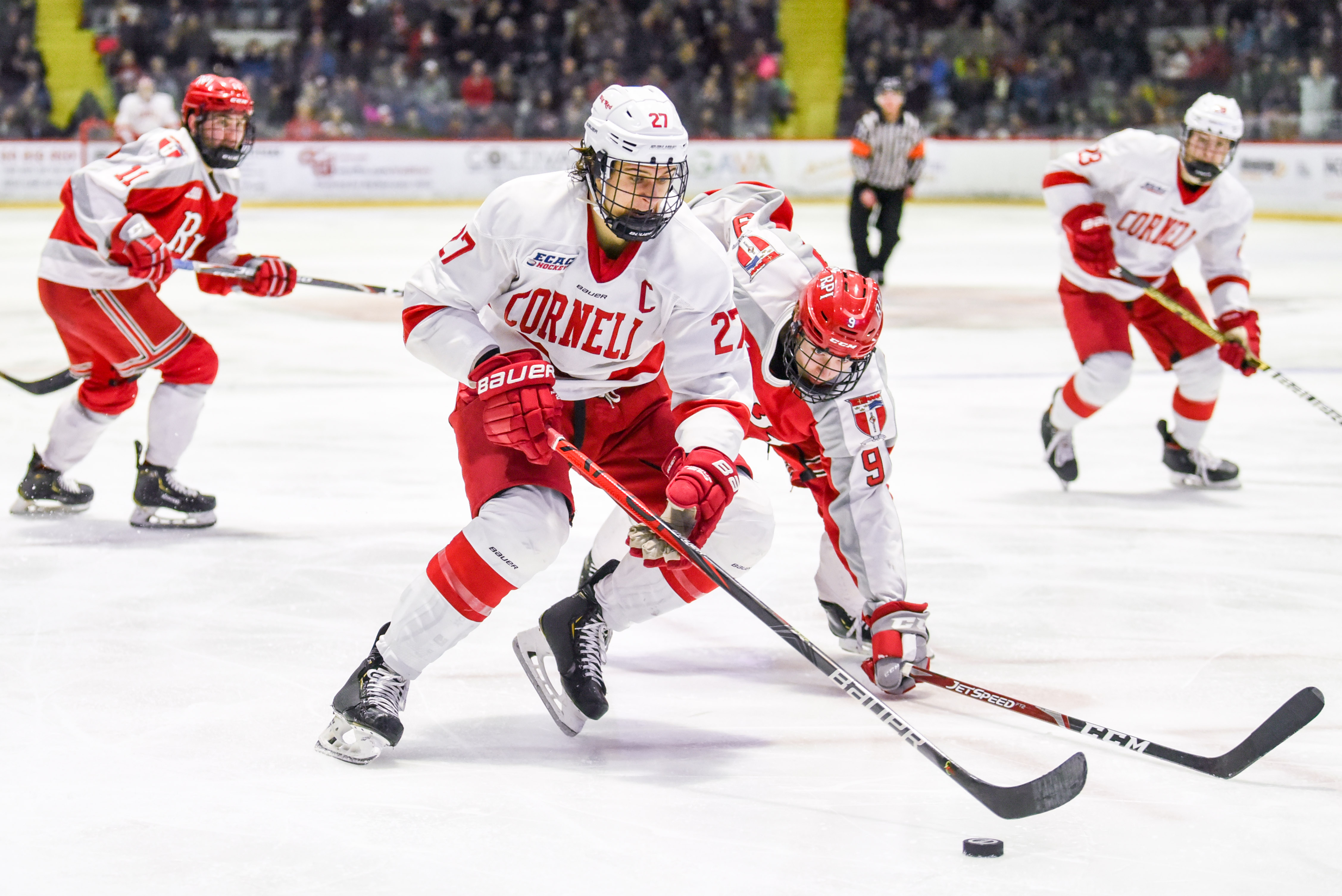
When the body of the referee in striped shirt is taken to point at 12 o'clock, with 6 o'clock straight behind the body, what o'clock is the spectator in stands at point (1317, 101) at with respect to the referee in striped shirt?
The spectator in stands is roughly at 7 o'clock from the referee in striped shirt.

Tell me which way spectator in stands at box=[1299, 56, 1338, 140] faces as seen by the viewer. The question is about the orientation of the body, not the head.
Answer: toward the camera

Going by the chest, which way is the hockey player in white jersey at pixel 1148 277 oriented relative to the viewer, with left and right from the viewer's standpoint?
facing the viewer and to the right of the viewer

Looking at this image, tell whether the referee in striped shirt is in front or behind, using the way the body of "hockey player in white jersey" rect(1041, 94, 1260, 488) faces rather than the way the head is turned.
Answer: behind

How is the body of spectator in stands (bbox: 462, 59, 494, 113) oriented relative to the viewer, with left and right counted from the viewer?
facing the viewer

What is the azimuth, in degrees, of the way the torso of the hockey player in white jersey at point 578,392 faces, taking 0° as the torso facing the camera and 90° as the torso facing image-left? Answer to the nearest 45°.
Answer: approximately 315°

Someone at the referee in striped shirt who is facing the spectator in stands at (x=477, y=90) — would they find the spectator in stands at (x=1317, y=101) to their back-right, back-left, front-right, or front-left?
front-right

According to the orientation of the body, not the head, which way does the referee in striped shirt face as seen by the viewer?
toward the camera

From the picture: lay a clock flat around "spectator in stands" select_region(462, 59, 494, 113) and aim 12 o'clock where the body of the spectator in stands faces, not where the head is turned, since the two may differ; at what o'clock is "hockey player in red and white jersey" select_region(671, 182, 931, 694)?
The hockey player in red and white jersey is roughly at 12 o'clock from the spectator in stands.

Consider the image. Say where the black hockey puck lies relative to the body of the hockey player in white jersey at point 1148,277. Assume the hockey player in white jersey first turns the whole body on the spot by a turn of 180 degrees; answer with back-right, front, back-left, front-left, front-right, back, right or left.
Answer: back-left

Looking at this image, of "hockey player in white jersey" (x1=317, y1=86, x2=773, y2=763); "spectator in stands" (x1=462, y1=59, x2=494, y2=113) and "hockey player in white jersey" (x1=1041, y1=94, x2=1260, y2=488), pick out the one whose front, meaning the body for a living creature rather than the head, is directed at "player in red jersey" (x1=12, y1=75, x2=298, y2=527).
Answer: the spectator in stands

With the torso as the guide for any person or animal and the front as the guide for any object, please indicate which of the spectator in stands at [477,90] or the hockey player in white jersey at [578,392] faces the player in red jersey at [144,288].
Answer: the spectator in stands
